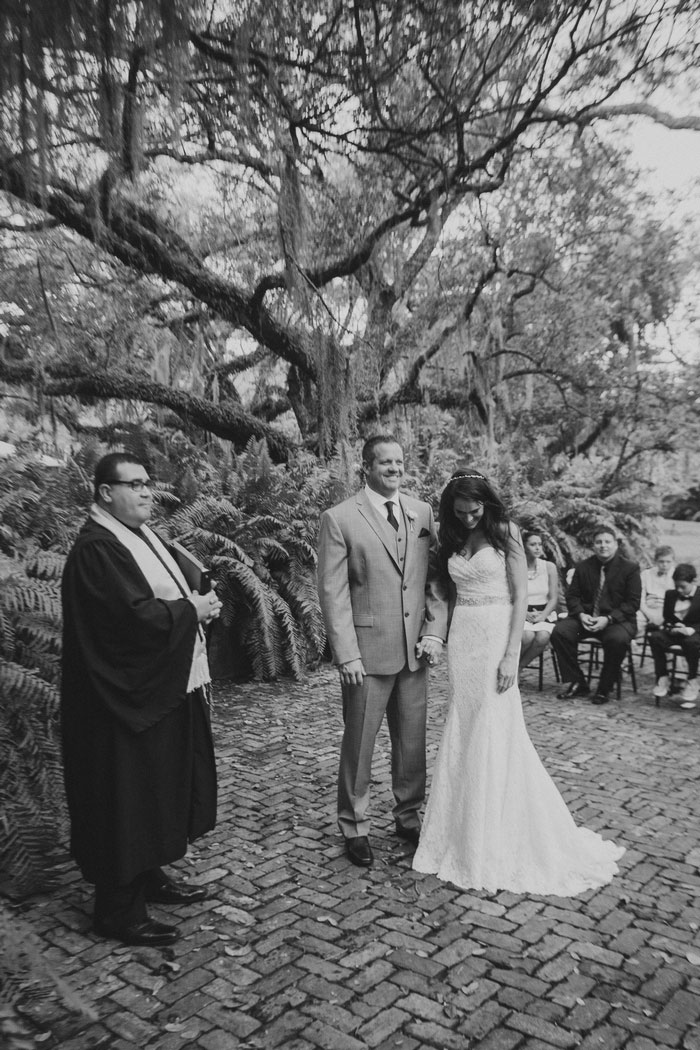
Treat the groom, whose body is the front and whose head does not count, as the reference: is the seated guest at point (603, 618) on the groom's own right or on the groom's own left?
on the groom's own left

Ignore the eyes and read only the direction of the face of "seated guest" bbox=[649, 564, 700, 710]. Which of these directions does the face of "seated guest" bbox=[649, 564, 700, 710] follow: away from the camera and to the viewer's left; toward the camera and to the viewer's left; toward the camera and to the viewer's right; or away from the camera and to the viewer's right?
toward the camera and to the viewer's left

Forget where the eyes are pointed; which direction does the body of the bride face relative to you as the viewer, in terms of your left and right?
facing the viewer and to the left of the viewer

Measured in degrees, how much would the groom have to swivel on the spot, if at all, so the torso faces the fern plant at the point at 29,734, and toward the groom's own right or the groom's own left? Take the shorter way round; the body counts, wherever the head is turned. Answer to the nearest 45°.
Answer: approximately 135° to the groom's own right

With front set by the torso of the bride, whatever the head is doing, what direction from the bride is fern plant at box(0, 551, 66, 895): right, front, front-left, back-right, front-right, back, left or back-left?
front-right

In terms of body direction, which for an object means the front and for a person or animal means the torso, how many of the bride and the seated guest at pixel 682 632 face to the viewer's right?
0

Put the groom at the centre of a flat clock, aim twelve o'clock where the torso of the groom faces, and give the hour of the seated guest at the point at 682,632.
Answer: The seated guest is roughly at 9 o'clock from the groom.

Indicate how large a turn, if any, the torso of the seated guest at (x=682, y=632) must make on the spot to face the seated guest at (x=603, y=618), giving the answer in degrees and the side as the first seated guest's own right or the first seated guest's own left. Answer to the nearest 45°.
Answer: approximately 45° to the first seated guest's own right

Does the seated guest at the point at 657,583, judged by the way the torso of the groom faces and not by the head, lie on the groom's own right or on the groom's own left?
on the groom's own left

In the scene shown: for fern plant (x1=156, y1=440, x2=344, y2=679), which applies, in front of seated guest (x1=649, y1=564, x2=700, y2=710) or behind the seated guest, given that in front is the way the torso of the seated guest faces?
in front

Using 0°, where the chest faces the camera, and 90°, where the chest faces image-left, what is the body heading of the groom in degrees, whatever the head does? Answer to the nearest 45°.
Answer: approximately 315°
